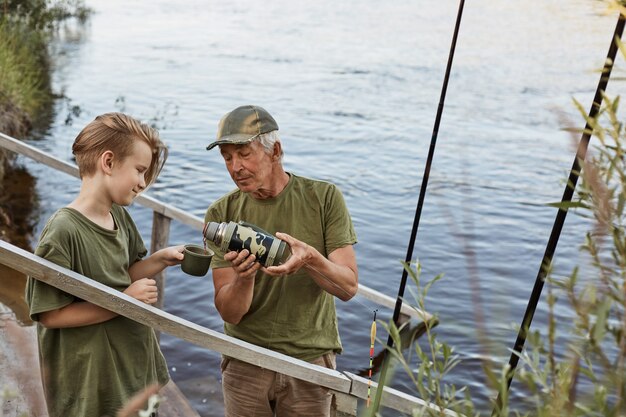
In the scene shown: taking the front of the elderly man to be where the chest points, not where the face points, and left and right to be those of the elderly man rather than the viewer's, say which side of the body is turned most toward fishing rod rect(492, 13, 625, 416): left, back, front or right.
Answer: left

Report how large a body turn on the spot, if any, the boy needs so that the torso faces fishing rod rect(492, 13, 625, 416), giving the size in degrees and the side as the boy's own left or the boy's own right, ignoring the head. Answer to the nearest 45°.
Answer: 0° — they already face it

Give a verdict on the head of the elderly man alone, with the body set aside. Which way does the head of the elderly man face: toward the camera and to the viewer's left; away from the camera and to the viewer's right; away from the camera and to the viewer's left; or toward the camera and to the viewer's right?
toward the camera and to the viewer's left

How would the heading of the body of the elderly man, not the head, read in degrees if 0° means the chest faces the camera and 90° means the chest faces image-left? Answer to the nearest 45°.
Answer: approximately 45°

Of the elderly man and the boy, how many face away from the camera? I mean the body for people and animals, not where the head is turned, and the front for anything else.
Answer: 0

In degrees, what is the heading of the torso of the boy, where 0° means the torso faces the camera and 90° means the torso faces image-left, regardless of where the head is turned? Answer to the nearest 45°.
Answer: approximately 315°

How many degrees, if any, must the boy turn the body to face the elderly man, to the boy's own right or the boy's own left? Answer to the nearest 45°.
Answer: approximately 45° to the boy's own left

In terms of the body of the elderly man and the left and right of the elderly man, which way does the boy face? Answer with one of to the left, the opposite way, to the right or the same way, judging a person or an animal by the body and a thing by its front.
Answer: to the left

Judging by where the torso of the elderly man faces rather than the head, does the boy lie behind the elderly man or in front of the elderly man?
in front
